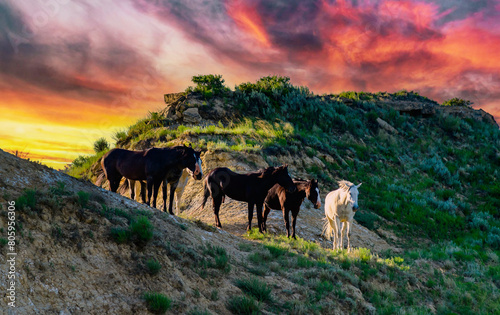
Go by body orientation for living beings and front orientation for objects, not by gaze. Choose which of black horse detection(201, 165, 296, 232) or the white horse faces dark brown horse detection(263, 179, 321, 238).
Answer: the black horse

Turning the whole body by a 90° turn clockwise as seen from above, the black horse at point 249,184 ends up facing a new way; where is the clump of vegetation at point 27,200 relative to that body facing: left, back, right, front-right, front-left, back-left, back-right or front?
front-right

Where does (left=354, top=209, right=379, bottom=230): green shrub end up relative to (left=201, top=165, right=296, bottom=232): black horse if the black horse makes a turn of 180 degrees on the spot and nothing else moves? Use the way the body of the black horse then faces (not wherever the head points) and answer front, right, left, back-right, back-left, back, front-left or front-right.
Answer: back-right

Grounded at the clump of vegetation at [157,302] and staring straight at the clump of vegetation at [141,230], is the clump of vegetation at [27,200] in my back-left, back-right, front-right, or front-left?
front-left

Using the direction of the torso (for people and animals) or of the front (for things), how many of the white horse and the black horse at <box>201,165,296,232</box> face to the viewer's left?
0

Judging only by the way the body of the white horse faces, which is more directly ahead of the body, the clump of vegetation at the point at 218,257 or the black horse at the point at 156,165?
the clump of vegetation

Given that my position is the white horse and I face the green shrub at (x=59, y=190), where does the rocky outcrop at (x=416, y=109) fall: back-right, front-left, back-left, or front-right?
back-right

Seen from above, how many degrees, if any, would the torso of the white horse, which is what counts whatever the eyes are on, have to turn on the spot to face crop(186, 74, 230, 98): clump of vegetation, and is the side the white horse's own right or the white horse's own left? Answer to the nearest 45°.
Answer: approximately 180°

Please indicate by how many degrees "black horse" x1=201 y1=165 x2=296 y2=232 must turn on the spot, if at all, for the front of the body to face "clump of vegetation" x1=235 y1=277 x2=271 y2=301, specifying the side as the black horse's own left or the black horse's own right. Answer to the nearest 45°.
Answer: approximately 90° to the black horse's own right

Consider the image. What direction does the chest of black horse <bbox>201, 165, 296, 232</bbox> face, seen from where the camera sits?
to the viewer's right

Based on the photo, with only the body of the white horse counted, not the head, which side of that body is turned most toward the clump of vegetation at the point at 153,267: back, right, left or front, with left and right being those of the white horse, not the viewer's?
right

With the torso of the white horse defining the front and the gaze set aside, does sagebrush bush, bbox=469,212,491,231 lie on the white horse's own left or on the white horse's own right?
on the white horse's own left

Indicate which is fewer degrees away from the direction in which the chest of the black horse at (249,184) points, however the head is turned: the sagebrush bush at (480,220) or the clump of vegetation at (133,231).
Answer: the sagebrush bush

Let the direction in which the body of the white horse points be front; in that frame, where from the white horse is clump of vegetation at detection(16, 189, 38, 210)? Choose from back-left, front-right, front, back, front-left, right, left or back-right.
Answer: right

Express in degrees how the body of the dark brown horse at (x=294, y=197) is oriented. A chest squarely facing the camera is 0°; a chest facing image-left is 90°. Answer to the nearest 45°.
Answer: approximately 315°

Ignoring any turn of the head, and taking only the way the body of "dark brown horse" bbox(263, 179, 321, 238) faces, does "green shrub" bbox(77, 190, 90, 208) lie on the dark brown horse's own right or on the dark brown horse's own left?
on the dark brown horse's own right

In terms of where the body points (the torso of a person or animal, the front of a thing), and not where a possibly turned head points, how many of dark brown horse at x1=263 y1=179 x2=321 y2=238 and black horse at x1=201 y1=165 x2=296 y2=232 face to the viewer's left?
0

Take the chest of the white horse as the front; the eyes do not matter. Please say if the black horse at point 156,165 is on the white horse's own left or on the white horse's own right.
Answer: on the white horse's own right
